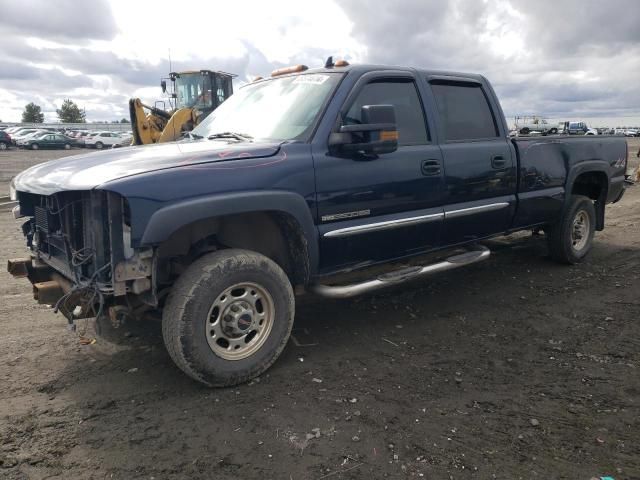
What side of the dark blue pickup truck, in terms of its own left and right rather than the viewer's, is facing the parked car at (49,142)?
right

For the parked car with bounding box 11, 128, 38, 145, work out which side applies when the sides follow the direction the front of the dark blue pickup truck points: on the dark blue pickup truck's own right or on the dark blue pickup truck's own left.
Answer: on the dark blue pickup truck's own right

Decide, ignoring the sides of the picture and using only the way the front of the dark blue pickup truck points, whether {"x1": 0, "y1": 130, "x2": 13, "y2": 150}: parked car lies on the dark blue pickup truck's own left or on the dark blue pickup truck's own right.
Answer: on the dark blue pickup truck's own right

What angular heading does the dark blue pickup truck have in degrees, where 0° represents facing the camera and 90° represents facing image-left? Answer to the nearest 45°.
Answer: approximately 45°
